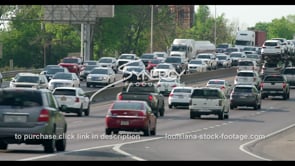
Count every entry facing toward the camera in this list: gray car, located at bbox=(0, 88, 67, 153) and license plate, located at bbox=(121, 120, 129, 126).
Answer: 1

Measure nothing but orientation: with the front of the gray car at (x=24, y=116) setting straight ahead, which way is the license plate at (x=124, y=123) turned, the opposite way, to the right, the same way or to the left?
the opposite way

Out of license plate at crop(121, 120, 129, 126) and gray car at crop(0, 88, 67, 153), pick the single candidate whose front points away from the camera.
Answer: the gray car

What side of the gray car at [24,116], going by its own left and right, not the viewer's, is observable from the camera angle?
back

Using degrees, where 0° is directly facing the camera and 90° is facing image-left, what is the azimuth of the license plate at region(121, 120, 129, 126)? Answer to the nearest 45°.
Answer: approximately 0°

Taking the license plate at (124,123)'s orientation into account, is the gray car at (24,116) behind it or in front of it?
in front
